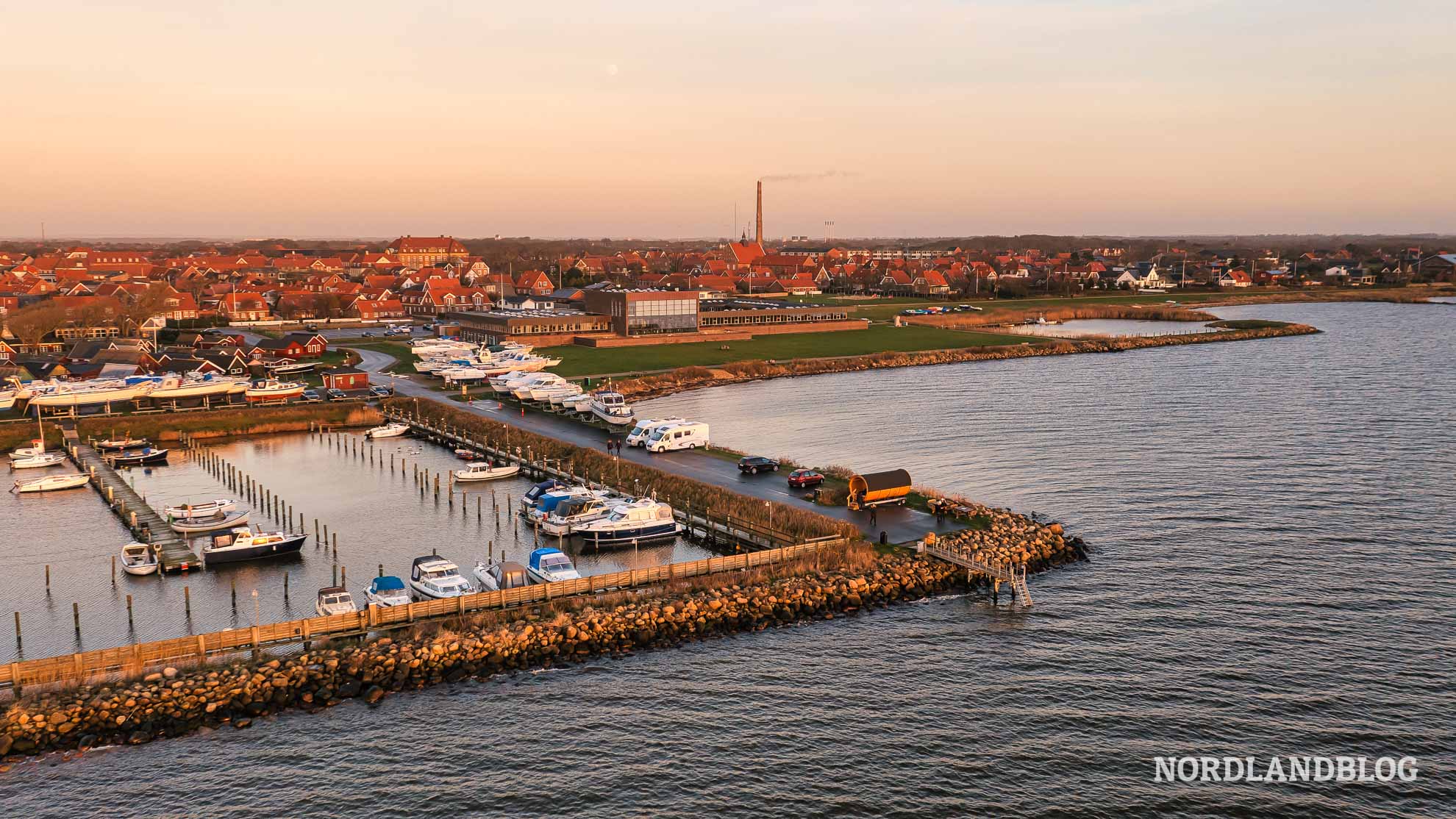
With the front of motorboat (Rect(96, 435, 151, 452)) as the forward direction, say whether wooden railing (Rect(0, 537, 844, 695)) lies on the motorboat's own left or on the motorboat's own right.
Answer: on the motorboat's own right

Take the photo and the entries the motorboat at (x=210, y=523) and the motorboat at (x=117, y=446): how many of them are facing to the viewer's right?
2

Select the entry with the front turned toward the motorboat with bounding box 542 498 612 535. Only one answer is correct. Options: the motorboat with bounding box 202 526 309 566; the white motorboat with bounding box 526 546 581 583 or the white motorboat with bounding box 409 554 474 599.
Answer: the motorboat with bounding box 202 526 309 566

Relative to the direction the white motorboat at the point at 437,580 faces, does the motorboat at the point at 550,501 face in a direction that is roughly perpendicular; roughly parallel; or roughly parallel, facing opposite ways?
roughly perpendicular

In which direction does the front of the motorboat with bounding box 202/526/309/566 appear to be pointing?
to the viewer's right

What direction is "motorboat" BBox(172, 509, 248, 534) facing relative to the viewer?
to the viewer's right

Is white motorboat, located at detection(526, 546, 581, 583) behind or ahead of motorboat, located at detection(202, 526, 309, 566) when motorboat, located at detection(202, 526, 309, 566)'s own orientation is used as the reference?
ahead

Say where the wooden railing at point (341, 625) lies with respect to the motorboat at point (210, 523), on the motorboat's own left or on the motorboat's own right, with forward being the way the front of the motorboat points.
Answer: on the motorboat's own right

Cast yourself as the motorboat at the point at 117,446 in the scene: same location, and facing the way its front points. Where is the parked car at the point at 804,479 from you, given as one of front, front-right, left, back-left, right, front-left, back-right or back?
front-right

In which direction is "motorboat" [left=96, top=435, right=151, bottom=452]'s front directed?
to the viewer's right

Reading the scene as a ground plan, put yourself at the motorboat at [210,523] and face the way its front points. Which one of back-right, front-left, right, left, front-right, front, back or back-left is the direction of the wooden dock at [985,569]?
front-right

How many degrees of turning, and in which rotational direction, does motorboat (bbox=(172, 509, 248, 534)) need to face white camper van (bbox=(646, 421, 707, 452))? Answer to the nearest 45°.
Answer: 0° — it already faces it

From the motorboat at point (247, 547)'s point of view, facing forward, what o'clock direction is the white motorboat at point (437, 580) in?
The white motorboat is roughly at 2 o'clock from the motorboat.

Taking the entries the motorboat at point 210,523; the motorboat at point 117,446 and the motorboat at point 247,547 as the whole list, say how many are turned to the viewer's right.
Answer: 3
